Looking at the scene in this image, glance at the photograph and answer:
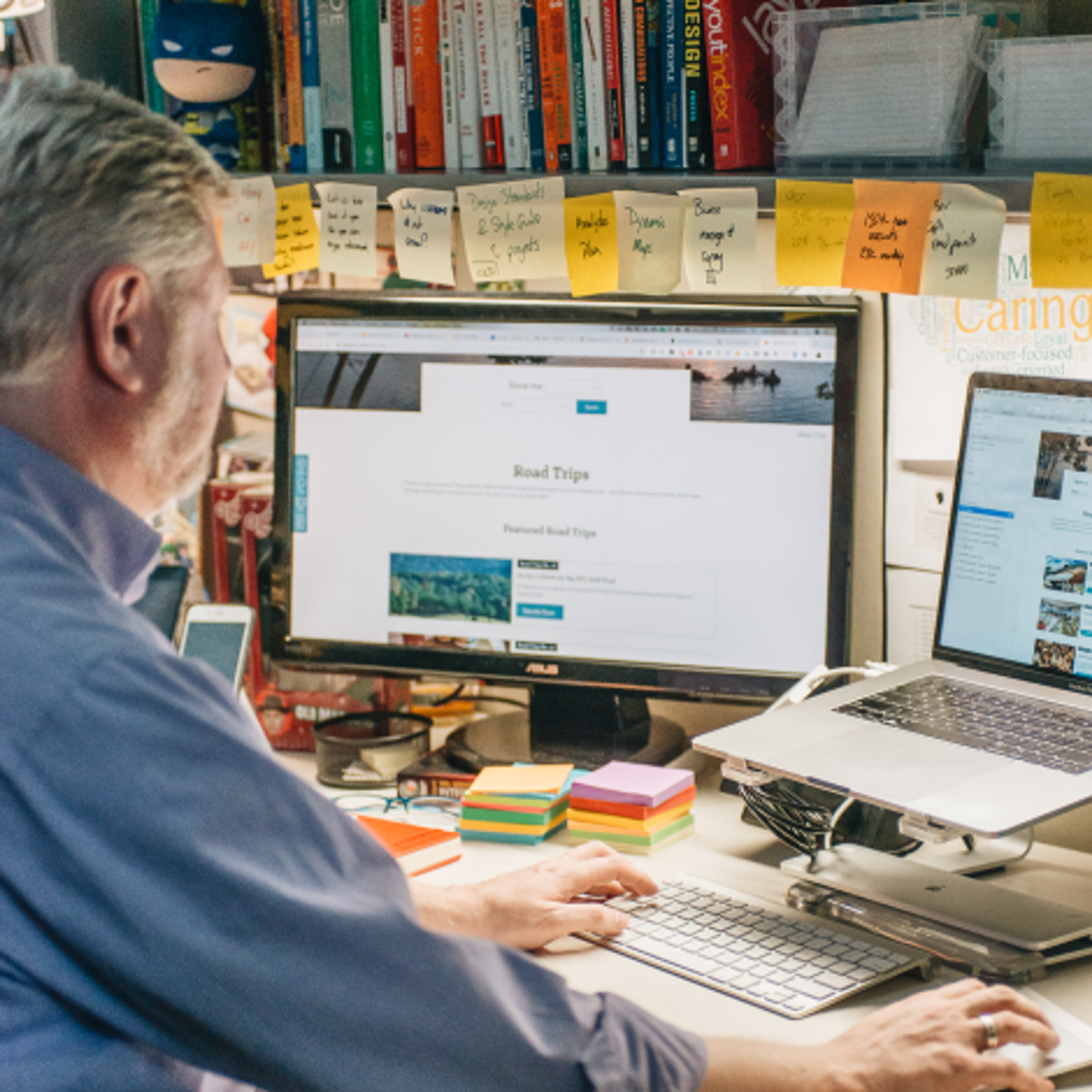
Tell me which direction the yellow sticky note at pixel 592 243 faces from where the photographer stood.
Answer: facing the viewer

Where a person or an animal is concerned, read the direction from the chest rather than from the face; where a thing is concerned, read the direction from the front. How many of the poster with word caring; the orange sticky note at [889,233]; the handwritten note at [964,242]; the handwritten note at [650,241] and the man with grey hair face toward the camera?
4

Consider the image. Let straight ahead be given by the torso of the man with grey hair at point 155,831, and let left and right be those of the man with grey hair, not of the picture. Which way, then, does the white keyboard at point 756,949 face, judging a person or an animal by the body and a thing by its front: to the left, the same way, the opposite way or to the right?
the opposite way

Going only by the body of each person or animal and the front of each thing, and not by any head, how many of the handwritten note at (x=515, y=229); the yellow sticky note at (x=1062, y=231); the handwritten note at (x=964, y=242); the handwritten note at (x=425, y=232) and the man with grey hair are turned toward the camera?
4

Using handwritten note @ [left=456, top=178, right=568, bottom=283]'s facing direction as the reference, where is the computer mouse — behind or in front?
in front

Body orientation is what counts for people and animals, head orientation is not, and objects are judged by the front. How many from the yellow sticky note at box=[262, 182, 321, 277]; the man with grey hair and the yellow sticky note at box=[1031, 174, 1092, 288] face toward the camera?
2

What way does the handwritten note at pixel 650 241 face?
toward the camera

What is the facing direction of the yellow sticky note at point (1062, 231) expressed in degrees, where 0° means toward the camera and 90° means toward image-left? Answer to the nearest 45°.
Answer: approximately 0°

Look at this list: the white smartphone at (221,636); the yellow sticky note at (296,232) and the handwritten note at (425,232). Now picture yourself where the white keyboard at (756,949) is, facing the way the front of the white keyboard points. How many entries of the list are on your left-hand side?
0

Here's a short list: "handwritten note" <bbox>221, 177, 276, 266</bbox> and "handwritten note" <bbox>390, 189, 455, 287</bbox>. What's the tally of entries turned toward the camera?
2

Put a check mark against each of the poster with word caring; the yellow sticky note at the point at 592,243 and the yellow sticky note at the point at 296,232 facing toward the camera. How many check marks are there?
3

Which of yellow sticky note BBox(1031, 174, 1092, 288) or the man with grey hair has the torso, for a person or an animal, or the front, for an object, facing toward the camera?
the yellow sticky note

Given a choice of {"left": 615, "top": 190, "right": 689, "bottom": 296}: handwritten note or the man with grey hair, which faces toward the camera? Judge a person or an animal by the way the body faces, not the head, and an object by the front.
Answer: the handwritten note

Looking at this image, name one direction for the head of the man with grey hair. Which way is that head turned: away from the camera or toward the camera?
away from the camera
